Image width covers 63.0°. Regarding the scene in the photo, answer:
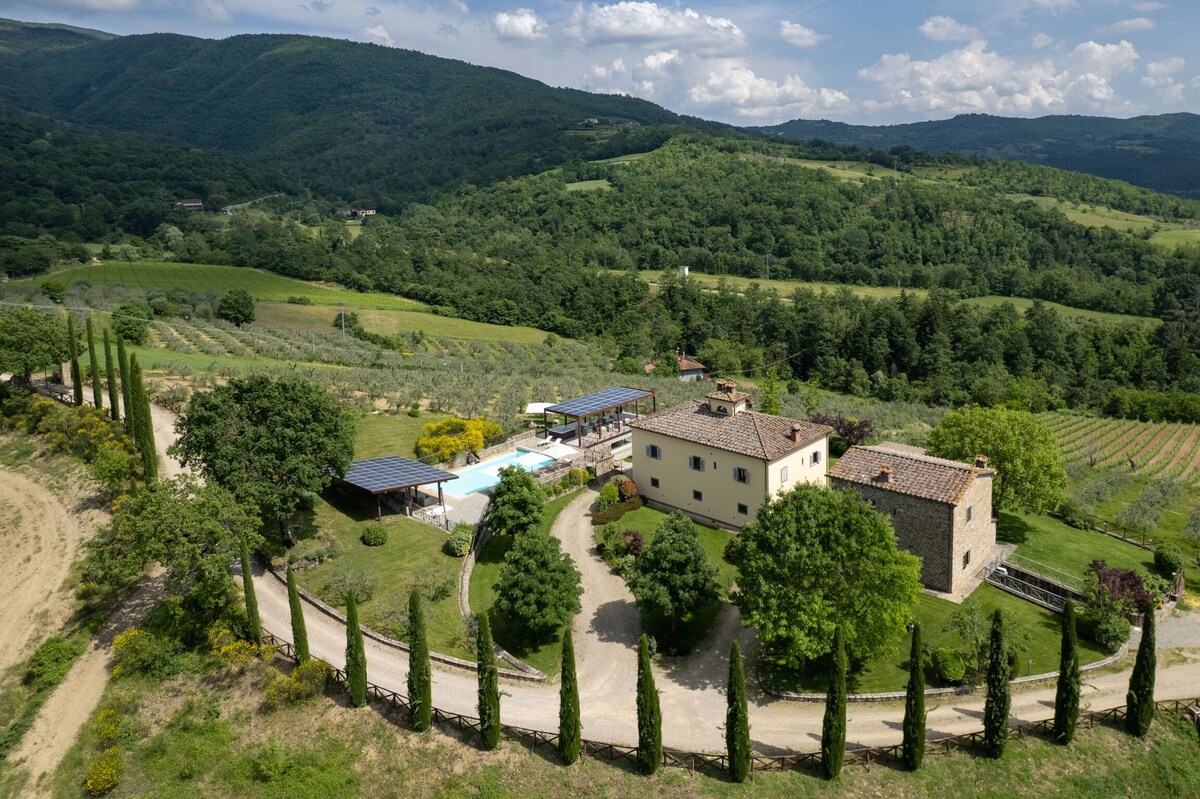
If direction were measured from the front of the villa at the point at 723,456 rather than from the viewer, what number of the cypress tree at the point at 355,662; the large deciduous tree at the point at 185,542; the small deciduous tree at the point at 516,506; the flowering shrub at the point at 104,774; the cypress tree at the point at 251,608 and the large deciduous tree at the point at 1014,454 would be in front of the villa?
5

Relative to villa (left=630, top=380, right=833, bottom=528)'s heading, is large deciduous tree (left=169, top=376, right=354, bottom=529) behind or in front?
in front

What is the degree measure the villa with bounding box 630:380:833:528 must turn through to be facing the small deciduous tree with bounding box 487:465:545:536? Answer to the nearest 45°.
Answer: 0° — it already faces it

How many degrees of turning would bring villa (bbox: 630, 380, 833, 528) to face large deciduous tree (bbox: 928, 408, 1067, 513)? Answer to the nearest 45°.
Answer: approximately 135° to its left

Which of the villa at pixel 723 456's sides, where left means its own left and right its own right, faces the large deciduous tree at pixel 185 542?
front

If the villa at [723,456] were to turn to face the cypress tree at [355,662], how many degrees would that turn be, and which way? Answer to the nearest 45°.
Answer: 0° — it already faces it

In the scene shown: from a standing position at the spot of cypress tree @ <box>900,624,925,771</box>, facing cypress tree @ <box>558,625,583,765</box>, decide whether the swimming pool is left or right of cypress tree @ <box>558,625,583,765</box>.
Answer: right

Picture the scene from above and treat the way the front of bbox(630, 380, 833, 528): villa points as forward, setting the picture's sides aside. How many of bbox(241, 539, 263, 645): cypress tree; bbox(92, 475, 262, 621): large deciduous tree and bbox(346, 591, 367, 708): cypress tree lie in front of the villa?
3

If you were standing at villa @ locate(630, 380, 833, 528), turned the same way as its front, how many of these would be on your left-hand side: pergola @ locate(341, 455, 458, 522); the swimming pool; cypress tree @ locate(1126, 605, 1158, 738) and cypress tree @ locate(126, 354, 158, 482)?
1

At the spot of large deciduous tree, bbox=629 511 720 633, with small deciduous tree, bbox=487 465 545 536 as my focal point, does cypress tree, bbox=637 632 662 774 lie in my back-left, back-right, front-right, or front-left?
back-left

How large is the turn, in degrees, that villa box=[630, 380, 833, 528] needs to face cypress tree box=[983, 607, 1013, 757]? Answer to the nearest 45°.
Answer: approximately 90° to its left

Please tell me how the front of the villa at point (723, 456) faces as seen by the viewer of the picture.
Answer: facing the viewer and to the left of the viewer

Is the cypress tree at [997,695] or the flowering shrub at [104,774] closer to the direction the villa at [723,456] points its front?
the flowering shrub

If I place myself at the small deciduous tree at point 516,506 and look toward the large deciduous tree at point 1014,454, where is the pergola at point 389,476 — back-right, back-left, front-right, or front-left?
back-left

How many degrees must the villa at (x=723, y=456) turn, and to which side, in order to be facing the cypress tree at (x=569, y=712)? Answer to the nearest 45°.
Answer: approximately 45° to its left

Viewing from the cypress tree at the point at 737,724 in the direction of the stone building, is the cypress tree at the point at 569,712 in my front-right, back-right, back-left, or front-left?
back-left

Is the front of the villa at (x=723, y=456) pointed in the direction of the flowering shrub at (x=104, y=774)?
yes

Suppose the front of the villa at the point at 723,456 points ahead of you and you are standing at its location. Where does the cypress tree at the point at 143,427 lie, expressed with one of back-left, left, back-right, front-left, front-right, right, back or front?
front-right

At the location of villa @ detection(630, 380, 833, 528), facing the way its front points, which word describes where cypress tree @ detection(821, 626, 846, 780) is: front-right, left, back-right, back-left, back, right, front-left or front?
front-left

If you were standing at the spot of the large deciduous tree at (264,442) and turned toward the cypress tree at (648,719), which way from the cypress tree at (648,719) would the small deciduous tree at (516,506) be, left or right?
left
